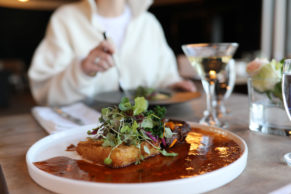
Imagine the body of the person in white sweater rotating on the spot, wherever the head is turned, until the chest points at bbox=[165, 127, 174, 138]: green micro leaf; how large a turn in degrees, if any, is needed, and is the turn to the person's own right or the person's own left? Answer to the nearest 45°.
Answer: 0° — they already face it

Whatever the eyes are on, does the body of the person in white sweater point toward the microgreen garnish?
yes

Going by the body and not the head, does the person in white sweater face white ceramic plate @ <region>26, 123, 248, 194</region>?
yes

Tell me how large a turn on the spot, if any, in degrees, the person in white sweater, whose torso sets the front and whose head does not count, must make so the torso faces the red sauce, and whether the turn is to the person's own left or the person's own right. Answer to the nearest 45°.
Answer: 0° — they already face it

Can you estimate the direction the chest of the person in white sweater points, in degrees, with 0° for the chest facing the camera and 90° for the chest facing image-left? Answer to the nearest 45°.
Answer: approximately 0°
